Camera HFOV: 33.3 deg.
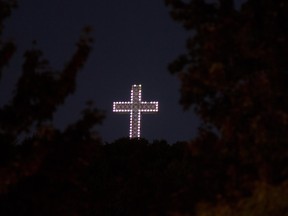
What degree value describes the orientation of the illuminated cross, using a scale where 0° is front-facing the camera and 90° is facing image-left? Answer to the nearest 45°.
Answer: approximately 0°

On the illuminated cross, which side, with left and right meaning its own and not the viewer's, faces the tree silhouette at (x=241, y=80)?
front

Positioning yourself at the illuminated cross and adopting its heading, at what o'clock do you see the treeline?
The treeline is roughly at 12 o'clock from the illuminated cross.
